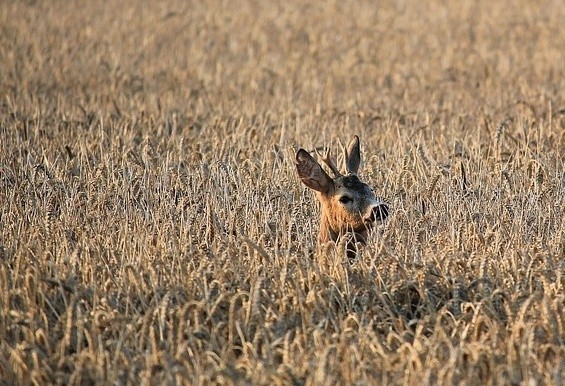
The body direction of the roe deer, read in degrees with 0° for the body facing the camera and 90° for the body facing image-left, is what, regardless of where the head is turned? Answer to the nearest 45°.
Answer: approximately 315°
